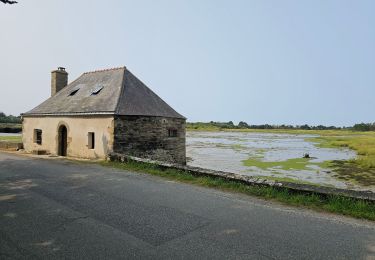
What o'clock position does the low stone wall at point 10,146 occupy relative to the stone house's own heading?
The low stone wall is roughly at 3 o'clock from the stone house.

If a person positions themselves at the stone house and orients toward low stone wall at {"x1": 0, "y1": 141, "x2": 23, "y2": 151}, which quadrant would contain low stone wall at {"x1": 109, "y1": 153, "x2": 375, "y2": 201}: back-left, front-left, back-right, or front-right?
back-left

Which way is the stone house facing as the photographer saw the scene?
facing the viewer and to the left of the viewer

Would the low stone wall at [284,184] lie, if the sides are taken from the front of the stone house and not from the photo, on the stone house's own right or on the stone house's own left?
on the stone house's own left
